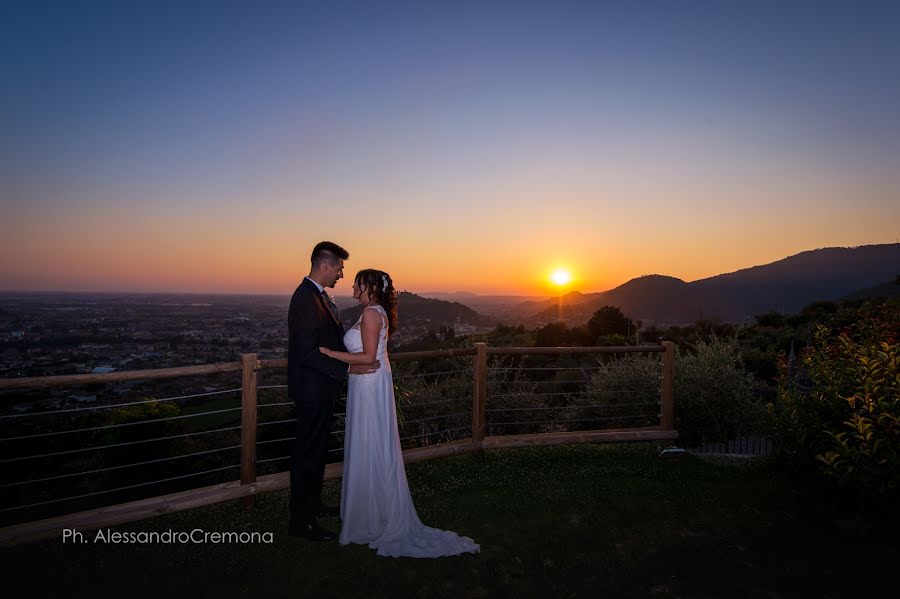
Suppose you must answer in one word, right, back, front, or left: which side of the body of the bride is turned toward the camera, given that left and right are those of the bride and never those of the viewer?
left

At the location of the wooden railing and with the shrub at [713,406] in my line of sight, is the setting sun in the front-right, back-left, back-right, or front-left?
front-left

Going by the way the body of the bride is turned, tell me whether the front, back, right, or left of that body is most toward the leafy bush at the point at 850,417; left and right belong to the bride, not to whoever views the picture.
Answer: back

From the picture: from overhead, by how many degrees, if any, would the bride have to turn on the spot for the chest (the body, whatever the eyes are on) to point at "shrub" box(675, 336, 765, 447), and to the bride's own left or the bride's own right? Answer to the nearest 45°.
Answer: approximately 135° to the bride's own right

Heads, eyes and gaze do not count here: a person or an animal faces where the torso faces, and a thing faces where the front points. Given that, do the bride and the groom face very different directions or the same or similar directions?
very different directions

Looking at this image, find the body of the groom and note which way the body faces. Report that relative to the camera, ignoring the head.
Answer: to the viewer's right

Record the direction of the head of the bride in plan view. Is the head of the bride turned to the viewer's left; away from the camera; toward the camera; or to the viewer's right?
to the viewer's left

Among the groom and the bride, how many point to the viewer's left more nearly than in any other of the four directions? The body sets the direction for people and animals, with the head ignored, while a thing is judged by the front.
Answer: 1

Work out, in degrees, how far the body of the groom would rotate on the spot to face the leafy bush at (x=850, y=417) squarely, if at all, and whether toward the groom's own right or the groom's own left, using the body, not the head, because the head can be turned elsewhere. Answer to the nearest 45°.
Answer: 0° — they already face it

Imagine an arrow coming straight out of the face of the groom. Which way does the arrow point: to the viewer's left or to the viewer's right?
to the viewer's right

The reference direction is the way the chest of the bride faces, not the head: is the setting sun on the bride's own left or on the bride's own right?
on the bride's own right
